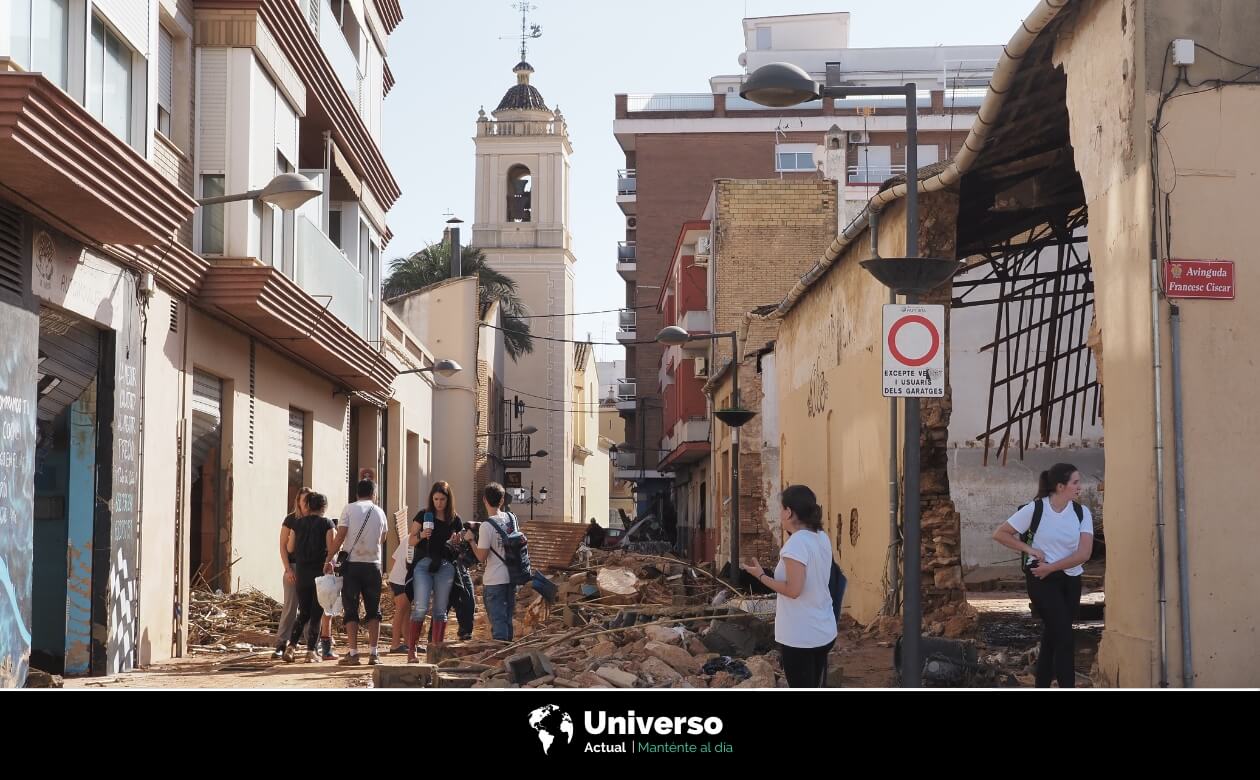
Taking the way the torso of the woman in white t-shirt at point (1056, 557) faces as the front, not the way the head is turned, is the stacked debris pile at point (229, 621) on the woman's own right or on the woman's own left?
on the woman's own right

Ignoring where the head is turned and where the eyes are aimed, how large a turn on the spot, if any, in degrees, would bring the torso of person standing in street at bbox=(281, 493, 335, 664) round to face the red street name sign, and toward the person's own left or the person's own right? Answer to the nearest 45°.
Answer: approximately 135° to the person's own right

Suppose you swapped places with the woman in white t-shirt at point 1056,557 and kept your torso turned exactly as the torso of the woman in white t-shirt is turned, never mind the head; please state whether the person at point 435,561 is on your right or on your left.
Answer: on your right

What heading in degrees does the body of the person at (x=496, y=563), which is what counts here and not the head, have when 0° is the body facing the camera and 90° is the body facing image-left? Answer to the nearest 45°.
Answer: approximately 135°

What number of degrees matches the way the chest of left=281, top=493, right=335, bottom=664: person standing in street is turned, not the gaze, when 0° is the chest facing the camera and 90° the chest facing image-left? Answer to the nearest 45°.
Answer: approximately 180°

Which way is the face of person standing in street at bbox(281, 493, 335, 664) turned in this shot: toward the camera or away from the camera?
away from the camera

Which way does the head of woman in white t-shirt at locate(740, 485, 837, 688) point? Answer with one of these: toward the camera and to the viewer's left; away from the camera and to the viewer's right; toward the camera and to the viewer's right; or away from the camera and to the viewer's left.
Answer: away from the camera and to the viewer's left

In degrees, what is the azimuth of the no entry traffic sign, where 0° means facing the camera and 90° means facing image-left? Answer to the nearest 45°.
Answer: approximately 0°

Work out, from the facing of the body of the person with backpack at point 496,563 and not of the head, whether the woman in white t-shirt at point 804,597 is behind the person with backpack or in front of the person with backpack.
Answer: behind
